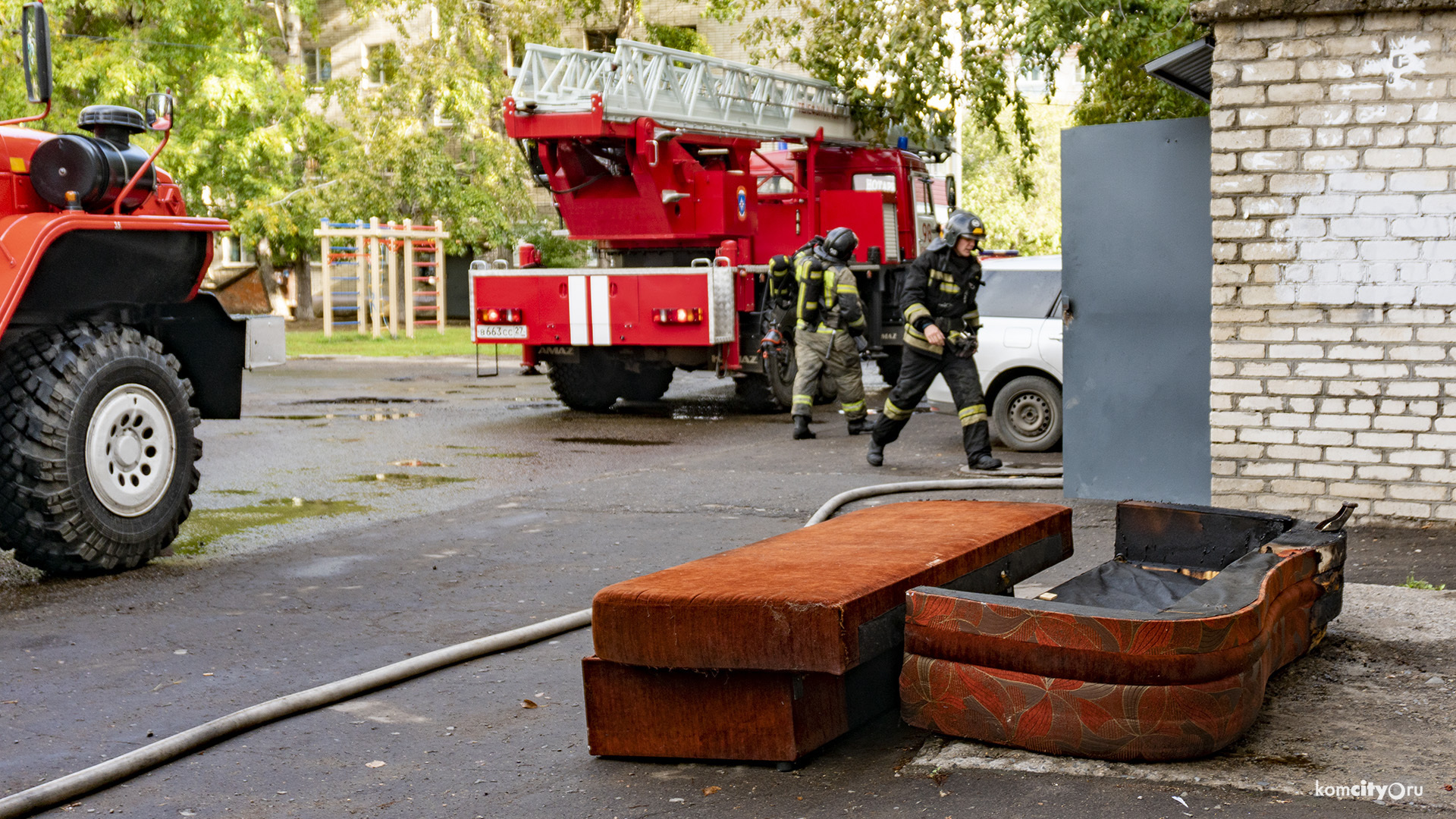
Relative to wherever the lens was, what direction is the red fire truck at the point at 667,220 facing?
facing away from the viewer and to the right of the viewer

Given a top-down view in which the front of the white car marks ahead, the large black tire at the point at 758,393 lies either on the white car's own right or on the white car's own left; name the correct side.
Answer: on the white car's own left

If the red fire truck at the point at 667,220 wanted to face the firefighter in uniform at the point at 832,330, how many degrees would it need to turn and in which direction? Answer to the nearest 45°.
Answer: approximately 90° to its right

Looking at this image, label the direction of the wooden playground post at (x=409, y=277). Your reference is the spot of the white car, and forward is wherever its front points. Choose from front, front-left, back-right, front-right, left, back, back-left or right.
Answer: back-left

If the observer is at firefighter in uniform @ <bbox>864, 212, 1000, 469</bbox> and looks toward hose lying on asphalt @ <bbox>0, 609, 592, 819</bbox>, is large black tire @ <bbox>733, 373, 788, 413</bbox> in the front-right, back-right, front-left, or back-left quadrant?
back-right

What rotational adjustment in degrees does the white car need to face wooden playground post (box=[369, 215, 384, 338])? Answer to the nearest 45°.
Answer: approximately 135° to its left

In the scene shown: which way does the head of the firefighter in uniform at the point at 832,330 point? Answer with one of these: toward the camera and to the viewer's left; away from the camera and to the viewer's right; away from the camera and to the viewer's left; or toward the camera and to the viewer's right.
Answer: away from the camera and to the viewer's right

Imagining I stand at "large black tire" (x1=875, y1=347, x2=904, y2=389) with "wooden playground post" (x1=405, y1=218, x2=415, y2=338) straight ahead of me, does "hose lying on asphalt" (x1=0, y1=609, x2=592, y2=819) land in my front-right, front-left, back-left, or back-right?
back-left

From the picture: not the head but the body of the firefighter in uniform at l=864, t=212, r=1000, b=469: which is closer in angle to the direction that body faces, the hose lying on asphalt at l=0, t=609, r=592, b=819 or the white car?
the hose lying on asphalt

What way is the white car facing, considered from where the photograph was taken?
facing to the right of the viewer
